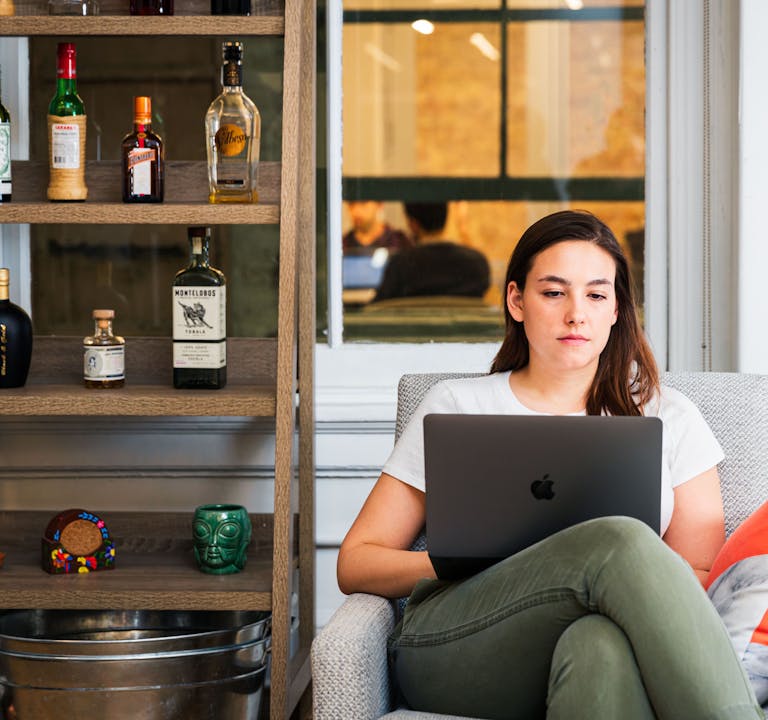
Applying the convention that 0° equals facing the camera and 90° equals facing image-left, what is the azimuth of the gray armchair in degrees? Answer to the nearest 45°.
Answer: approximately 0°

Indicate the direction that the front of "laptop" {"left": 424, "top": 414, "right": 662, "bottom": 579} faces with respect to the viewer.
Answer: facing away from the viewer

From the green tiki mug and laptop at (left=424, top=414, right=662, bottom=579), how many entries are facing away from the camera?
1

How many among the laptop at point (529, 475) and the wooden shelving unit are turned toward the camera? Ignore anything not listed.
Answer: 1

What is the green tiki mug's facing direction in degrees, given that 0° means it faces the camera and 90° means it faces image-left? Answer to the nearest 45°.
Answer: approximately 0°

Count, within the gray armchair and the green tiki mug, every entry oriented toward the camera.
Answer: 2

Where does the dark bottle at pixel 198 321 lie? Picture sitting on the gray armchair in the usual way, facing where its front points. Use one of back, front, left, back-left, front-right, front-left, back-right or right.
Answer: back-right
